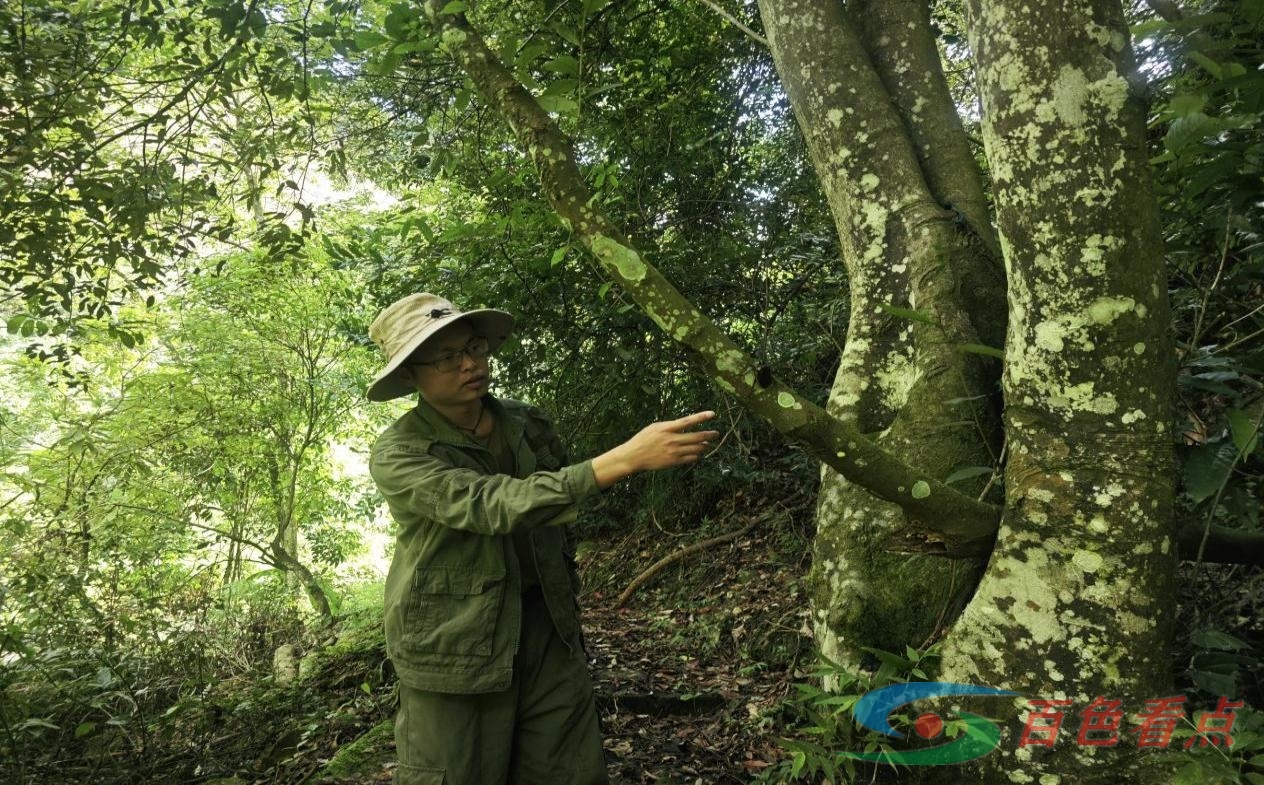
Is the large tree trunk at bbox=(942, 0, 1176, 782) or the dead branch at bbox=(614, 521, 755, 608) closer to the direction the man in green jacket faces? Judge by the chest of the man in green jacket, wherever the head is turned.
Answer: the large tree trunk

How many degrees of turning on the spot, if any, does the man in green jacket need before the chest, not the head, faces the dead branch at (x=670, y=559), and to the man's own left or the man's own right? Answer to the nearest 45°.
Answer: approximately 135° to the man's own left

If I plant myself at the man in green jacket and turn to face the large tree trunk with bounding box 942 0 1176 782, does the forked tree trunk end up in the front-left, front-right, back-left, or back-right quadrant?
front-left

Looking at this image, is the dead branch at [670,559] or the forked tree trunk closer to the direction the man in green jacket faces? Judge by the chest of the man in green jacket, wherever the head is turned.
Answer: the forked tree trunk
